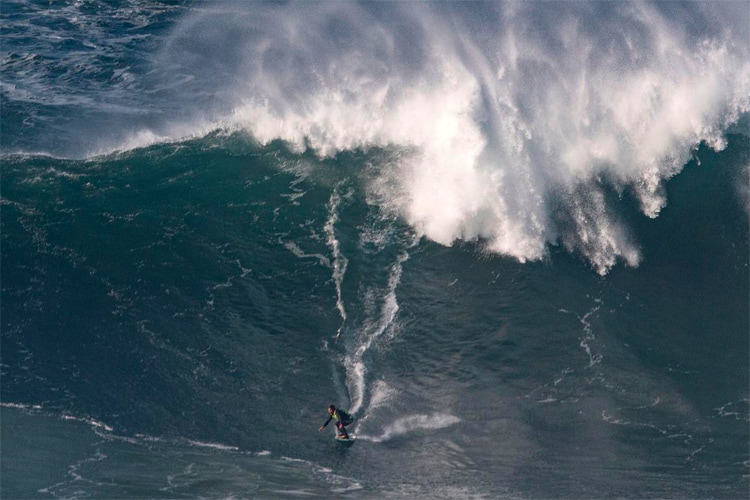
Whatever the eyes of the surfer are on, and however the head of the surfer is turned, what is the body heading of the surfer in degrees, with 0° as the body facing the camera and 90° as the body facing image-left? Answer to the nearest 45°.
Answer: approximately 45°
